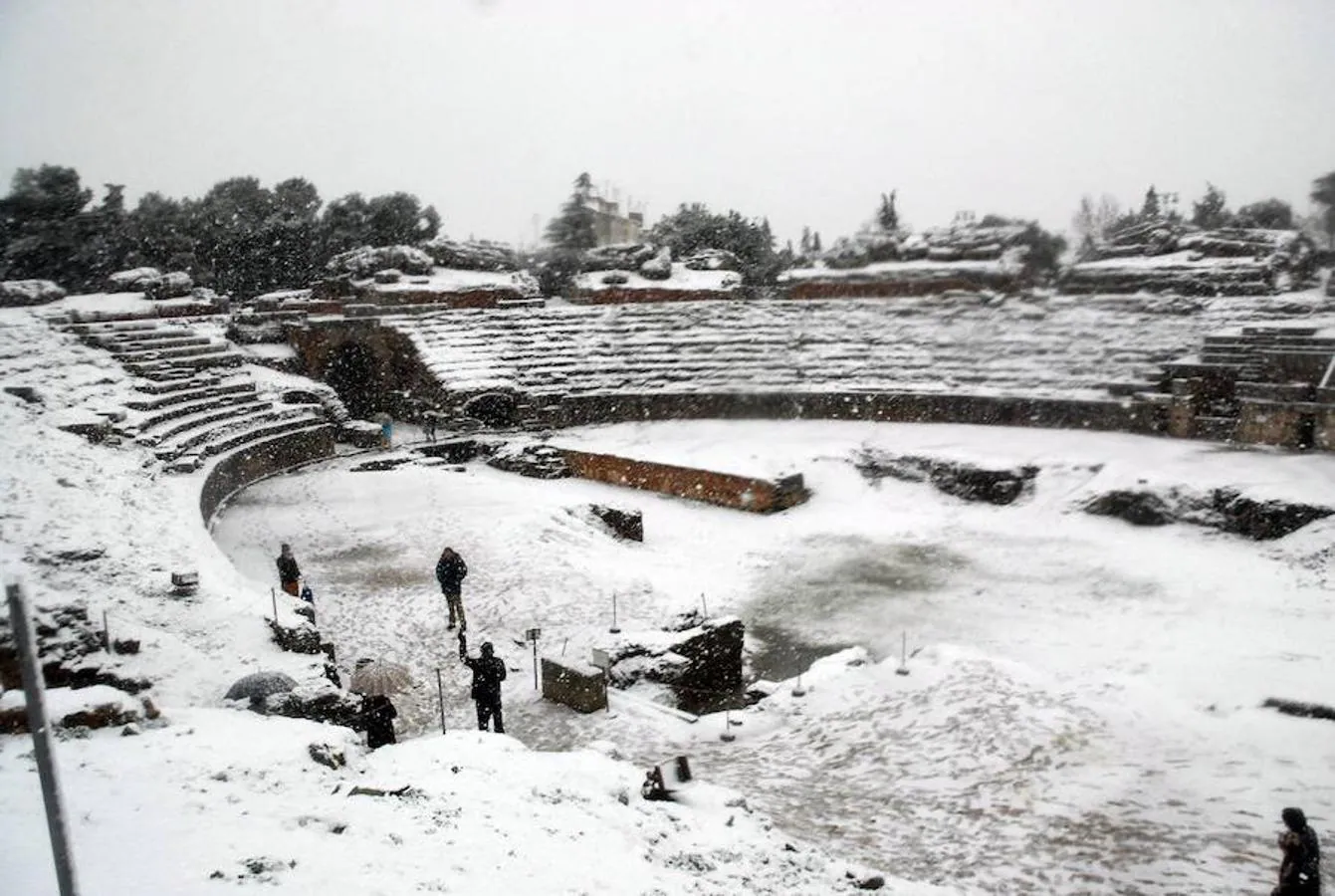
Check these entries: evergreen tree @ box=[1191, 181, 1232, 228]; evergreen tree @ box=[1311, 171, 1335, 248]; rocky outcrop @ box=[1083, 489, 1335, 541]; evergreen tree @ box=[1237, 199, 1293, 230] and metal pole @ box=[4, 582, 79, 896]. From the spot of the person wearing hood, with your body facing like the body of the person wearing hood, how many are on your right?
4

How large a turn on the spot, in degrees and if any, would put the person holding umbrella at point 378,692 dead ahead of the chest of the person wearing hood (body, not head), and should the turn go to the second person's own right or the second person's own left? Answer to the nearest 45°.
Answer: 0° — they already face them

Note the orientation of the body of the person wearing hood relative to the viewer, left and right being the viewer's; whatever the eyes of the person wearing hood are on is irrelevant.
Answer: facing to the left of the viewer

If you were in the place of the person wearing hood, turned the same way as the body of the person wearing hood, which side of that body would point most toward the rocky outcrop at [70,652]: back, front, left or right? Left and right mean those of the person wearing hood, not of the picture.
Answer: front

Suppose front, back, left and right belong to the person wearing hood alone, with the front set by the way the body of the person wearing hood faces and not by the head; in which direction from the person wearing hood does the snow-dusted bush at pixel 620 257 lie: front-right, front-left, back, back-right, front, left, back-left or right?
front-right

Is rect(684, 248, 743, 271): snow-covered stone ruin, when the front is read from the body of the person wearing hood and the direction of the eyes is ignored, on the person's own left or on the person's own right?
on the person's own right

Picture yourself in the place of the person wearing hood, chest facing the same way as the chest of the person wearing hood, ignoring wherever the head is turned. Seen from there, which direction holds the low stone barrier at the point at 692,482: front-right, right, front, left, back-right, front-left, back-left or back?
front-right

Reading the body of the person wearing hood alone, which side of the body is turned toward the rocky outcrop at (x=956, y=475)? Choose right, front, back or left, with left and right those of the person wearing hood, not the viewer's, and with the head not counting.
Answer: right

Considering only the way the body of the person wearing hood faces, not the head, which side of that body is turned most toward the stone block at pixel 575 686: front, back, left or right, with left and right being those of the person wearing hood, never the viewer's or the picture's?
front

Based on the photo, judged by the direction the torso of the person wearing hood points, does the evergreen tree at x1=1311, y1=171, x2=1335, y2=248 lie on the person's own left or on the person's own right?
on the person's own right

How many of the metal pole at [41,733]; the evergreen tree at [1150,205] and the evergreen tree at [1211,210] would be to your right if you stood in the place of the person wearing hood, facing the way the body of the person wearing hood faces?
2

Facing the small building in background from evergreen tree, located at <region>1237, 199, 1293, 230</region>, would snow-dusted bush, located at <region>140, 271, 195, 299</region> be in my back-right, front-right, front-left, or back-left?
front-left

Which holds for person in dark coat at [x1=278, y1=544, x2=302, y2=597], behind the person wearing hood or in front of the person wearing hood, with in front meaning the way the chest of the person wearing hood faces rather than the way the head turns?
in front
